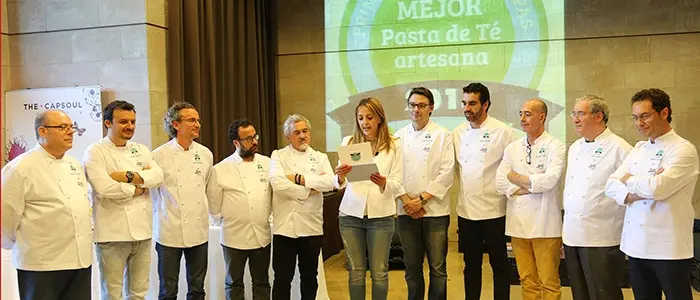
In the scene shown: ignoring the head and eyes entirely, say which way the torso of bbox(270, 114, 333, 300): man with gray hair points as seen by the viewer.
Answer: toward the camera

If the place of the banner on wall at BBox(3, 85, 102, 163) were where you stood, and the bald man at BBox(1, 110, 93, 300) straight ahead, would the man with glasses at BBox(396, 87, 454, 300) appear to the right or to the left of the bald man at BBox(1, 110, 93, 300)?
left

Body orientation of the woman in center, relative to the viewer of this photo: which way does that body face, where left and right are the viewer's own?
facing the viewer

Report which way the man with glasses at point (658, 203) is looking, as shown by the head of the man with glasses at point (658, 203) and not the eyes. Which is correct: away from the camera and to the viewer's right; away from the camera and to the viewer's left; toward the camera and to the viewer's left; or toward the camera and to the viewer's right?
toward the camera and to the viewer's left

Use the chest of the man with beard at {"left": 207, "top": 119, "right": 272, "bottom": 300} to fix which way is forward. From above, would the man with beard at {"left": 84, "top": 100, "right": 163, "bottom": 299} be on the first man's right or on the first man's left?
on the first man's right

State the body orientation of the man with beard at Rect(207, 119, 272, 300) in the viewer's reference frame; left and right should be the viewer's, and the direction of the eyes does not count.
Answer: facing the viewer and to the right of the viewer

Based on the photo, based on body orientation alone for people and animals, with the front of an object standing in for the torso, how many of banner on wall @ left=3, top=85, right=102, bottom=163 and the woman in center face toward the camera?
2

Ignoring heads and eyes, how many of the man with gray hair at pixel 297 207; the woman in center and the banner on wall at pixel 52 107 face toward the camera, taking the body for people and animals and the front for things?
3

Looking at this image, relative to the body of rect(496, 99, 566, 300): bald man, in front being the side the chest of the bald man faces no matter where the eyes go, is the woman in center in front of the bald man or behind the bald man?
in front

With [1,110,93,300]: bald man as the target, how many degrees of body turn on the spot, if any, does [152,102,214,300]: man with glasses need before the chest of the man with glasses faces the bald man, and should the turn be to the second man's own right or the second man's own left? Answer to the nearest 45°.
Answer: approximately 90° to the second man's own right

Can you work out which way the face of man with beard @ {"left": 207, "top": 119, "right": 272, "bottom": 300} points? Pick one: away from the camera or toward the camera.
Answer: toward the camera

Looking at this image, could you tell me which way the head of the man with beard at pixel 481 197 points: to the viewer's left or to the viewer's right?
to the viewer's left

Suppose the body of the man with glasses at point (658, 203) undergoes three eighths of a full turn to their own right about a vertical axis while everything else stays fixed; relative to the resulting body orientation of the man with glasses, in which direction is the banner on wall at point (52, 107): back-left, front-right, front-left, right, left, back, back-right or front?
left

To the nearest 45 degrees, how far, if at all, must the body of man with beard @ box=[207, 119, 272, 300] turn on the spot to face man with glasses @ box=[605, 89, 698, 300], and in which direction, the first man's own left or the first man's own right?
0° — they already face them

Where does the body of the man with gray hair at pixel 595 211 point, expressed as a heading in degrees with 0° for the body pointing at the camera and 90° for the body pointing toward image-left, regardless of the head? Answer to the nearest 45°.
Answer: approximately 45°

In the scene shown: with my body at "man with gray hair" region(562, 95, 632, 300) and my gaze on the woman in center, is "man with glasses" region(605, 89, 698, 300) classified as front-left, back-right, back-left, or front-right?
back-left
